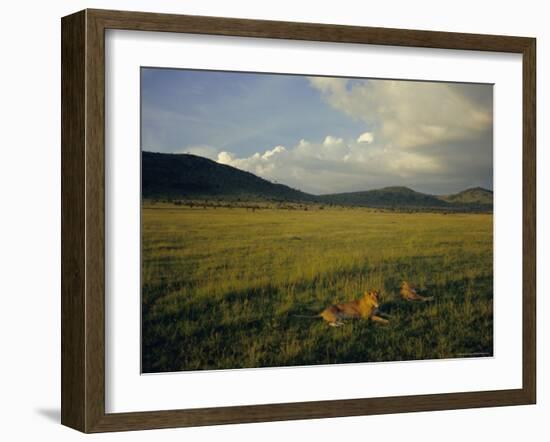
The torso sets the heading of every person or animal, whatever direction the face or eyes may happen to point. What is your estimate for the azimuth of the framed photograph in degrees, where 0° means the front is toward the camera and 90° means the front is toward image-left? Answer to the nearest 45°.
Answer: approximately 315°
